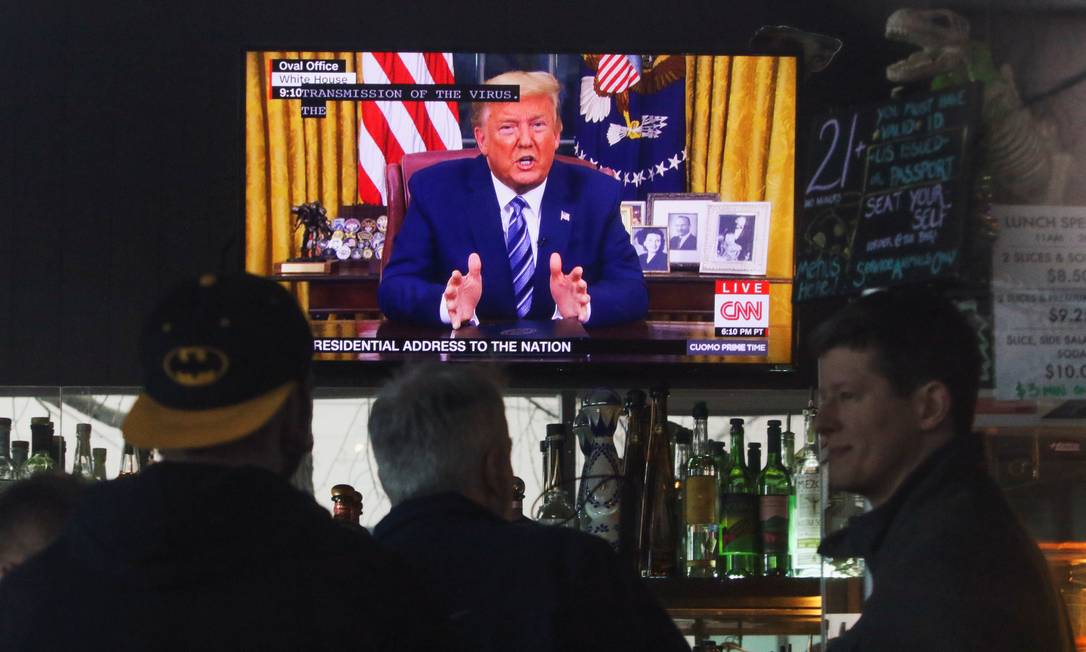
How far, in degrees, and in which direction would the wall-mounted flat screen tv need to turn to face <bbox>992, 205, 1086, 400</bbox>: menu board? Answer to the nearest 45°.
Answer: approximately 45° to its left

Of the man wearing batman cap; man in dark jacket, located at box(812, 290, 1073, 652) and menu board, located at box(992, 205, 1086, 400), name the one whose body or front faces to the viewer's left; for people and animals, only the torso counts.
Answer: the man in dark jacket

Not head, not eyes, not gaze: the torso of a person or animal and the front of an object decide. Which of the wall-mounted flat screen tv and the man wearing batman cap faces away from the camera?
the man wearing batman cap

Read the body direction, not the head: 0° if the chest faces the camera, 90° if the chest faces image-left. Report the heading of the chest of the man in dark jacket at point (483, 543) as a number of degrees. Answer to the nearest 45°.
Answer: approximately 225°

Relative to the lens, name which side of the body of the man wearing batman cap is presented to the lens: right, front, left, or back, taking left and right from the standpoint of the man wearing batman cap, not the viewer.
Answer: back

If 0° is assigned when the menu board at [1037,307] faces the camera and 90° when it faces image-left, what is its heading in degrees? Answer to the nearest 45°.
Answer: approximately 0°

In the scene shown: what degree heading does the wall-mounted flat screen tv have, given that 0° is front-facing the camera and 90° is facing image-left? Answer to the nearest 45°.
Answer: approximately 0°

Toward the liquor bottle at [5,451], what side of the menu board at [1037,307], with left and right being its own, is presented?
right

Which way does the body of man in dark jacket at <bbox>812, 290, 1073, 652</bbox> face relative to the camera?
to the viewer's left
